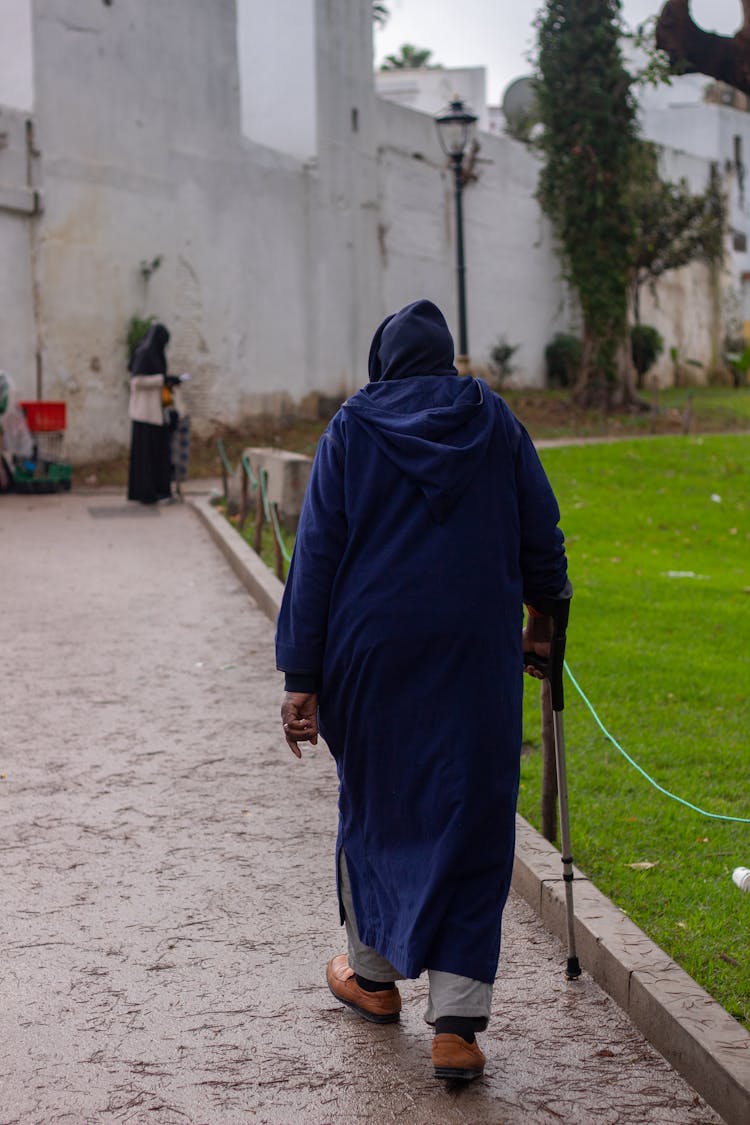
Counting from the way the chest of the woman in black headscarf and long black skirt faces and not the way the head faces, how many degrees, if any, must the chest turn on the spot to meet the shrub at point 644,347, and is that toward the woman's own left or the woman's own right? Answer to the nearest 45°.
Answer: approximately 45° to the woman's own left

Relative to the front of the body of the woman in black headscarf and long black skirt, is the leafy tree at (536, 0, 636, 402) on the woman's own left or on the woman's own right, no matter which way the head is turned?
on the woman's own left

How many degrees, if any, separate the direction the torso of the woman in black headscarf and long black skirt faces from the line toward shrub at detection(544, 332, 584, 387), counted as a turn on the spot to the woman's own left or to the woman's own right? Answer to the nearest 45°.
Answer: approximately 45° to the woman's own left

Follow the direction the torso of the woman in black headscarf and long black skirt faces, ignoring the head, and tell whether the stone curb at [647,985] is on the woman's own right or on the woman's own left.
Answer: on the woman's own right

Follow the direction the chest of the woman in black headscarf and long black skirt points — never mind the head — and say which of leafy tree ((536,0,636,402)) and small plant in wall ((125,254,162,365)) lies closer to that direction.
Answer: the leafy tree

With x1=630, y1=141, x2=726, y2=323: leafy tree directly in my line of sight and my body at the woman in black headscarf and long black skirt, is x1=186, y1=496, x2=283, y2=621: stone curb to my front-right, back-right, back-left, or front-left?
back-right

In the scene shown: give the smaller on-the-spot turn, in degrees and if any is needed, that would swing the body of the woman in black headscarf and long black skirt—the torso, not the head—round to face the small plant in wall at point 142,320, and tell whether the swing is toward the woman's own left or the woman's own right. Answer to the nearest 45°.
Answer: approximately 90° to the woman's own left

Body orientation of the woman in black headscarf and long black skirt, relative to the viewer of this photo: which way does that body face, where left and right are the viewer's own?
facing to the right of the viewer
